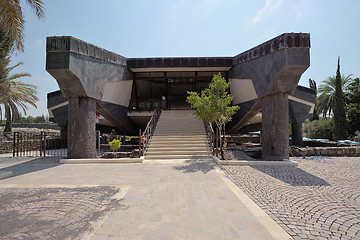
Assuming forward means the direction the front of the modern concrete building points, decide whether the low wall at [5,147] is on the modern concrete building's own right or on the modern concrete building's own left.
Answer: on the modern concrete building's own right

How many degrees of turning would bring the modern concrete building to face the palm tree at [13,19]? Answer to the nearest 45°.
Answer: approximately 45° to its right

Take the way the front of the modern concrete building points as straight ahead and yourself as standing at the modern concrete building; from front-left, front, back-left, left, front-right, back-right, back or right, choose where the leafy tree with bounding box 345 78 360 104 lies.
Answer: back-left

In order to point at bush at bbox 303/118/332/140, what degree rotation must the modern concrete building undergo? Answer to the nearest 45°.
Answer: approximately 135° to its left

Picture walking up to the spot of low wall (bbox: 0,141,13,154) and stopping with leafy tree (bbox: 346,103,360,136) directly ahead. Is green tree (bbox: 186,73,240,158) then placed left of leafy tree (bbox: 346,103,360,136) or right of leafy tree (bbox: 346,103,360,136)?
right

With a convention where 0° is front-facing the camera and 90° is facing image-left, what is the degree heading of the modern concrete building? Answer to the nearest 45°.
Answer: approximately 0°
